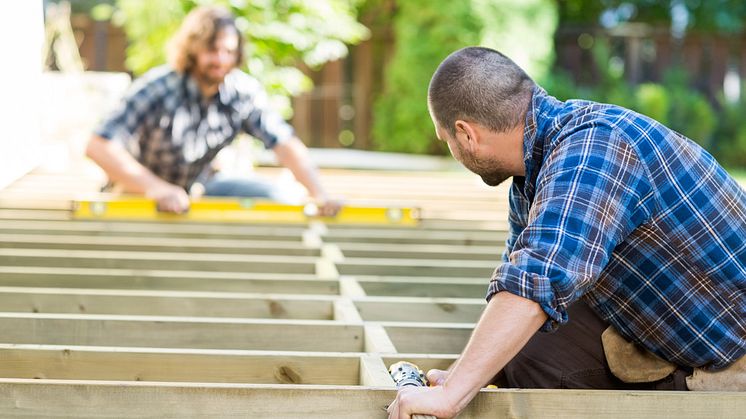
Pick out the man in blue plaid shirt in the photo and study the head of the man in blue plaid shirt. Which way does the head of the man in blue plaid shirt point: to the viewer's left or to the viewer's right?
to the viewer's left

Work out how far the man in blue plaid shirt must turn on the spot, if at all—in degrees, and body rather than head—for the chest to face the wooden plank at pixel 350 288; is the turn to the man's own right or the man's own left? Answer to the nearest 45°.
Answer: approximately 45° to the man's own right

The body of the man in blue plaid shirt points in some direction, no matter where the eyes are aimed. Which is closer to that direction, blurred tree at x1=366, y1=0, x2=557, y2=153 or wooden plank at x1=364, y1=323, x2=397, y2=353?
the wooden plank

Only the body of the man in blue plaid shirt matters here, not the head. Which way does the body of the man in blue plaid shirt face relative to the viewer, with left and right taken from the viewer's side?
facing to the left of the viewer

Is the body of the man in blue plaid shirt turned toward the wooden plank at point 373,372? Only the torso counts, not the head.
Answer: yes

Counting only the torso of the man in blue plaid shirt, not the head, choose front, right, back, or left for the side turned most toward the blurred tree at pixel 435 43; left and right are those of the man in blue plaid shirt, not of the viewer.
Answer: right

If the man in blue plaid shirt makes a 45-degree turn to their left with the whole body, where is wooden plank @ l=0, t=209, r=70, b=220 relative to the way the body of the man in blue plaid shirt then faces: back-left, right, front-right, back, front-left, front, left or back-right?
right

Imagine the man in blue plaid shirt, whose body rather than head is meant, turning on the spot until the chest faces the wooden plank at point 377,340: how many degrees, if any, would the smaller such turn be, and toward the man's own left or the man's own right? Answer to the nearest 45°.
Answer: approximately 45° to the man's own right

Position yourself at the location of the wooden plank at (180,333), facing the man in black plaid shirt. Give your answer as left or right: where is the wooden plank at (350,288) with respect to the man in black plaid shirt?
right

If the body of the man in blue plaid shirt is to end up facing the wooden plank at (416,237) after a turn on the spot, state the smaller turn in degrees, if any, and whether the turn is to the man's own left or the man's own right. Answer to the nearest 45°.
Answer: approximately 90° to the man's own right
